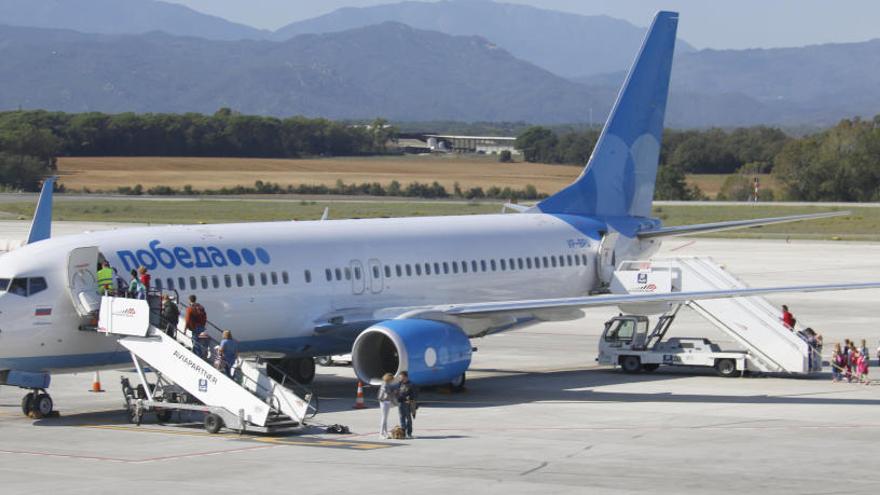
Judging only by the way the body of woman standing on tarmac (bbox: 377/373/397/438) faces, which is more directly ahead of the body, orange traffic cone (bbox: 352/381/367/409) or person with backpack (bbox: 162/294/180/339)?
the orange traffic cone

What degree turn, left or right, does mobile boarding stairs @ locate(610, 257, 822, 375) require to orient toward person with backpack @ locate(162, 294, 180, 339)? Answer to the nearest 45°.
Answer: approximately 45° to its left

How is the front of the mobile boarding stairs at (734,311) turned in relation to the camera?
facing to the left of the viewer

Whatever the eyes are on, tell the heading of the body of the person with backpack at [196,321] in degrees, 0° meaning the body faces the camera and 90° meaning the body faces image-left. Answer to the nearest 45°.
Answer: approximately 135°

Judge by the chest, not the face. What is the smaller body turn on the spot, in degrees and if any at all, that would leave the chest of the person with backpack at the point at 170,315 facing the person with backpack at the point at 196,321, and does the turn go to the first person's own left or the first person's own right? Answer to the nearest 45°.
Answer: approximately 135° to the first person's own right
